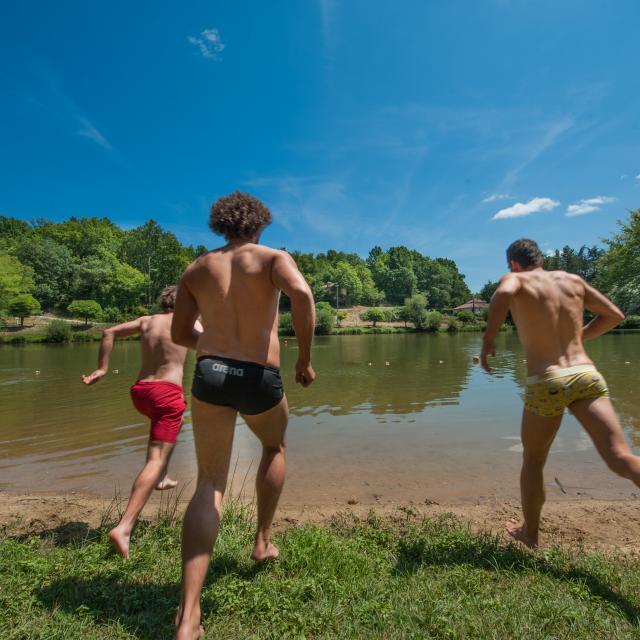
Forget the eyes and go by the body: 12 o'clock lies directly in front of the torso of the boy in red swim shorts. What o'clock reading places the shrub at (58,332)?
The shrub is roughly at 10 o'clock from the boy in red swim shorts.

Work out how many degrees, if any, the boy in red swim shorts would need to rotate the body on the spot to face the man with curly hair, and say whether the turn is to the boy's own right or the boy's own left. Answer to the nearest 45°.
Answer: approximately 135° to the boy's own right

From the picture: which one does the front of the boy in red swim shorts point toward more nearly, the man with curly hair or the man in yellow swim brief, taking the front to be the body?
the man in yellow swim brief

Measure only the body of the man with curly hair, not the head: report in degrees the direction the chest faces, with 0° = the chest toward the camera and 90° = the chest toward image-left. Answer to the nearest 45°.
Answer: approximately 180°

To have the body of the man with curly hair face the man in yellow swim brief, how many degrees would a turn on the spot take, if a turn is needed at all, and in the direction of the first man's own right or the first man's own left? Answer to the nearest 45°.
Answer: approximately 90° to the first man's own right

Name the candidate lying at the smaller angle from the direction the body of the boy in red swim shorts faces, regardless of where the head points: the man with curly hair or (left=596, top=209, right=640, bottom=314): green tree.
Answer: the green tree

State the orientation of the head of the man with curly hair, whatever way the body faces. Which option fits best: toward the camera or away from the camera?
away from the camera

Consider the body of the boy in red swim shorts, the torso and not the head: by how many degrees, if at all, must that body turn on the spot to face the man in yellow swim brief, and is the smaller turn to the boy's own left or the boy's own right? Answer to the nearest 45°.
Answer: approximately 90° to the boy's own right

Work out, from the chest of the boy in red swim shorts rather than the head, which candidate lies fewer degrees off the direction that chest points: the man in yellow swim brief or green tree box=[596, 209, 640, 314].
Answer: the green tree

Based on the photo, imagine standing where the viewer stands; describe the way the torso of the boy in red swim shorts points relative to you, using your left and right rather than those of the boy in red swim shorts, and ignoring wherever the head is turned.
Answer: facing away from the viewer and to the right of the viewer
